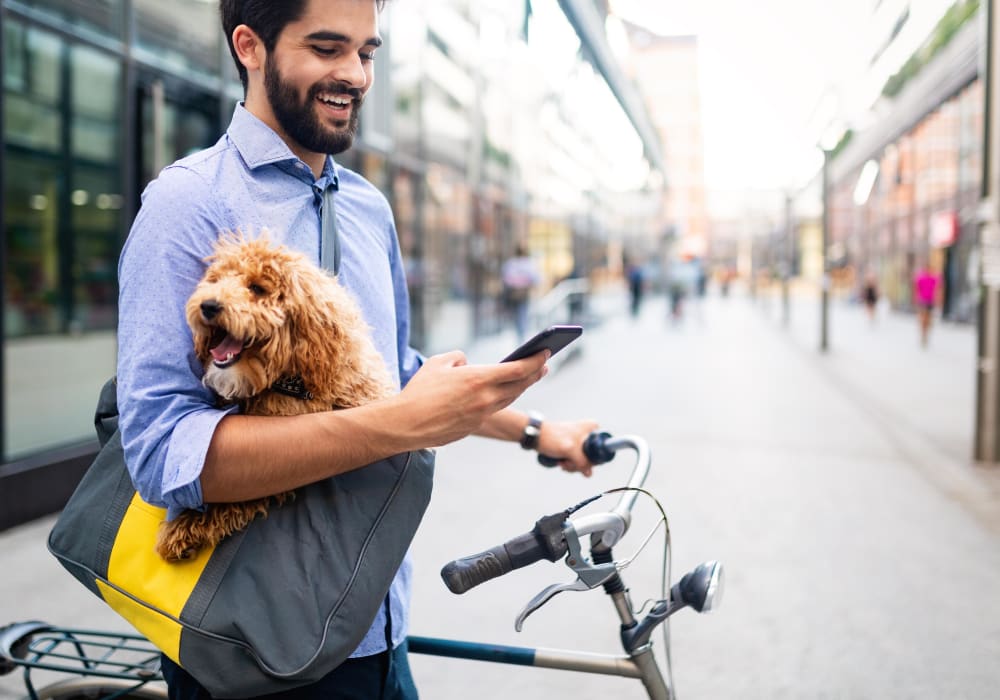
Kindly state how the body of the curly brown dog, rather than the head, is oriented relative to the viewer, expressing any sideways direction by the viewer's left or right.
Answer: facing the viewer and to the left of the viewer

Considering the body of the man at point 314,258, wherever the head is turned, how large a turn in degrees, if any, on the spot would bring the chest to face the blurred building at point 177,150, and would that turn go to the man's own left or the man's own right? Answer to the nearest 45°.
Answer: approximately 135° to the man's own left

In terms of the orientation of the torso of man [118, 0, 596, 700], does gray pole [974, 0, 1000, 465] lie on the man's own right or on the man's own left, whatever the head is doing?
on the man's own left

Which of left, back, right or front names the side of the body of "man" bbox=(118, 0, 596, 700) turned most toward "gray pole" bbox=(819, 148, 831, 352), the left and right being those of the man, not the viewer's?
left

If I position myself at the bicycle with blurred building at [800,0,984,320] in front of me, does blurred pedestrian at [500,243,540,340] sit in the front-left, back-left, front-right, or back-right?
front-left

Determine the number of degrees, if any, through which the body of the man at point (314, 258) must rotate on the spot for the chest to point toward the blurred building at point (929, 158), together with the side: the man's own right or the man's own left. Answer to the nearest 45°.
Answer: approximately 90° to the man's own left

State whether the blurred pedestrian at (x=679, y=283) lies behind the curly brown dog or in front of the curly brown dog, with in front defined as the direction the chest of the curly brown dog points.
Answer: behind

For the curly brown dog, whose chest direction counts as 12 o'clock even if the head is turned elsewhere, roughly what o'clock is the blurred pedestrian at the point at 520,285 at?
The blurred pedestrian is roughly at 5 o'clock from the curly brown dog.

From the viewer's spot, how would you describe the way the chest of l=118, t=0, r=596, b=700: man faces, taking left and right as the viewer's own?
facing the viewer and to the right of the viewer

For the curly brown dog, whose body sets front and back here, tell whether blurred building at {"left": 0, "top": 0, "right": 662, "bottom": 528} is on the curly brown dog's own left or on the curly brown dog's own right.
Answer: on the curly brown dog's own right

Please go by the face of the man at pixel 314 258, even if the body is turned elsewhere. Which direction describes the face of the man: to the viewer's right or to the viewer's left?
to the viewer's right
